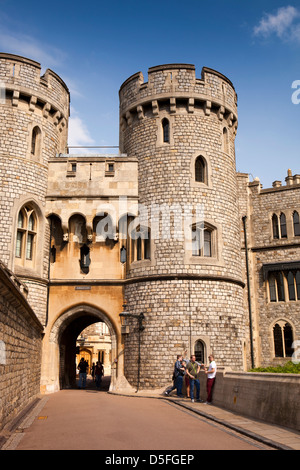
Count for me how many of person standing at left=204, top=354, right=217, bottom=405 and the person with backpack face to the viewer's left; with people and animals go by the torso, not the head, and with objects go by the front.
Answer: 1

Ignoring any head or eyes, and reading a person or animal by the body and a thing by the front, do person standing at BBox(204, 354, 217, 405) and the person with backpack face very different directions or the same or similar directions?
very different directions

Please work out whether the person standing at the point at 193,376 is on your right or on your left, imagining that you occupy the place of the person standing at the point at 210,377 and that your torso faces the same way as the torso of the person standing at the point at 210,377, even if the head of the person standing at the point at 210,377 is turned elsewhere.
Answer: on your right

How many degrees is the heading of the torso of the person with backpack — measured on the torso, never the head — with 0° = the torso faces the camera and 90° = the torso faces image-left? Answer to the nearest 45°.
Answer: approximately 270°

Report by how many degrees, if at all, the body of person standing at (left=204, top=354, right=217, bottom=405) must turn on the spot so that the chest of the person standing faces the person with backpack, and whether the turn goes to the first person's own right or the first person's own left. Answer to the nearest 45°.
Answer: approximately 45° to the first person's own right

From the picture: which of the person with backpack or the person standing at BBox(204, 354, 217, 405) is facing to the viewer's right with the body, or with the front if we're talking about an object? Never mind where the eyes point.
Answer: the person with backpack

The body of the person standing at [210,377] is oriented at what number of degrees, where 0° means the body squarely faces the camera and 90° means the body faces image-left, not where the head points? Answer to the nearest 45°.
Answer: approximately 90°
